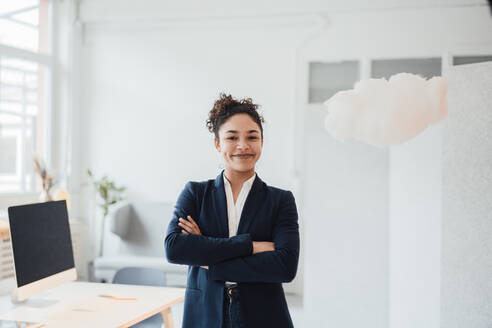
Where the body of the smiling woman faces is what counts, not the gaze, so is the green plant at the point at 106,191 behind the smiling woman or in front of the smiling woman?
behind

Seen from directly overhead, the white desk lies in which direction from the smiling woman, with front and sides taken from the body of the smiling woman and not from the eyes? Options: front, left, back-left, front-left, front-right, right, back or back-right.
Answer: back-right

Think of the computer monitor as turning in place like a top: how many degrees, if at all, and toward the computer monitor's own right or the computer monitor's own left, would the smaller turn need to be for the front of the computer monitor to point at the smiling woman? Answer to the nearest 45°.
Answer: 0° — it already faces them

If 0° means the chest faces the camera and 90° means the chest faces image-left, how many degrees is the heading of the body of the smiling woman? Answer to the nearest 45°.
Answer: approximately 0°

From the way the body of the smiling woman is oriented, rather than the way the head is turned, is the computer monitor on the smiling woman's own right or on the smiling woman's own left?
on the smiling woman's own right

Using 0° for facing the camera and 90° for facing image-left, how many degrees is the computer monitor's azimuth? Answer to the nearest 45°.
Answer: approximately 315°

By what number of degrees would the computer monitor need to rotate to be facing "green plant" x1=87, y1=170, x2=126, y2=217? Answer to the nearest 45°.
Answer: approximately 135° to its left
